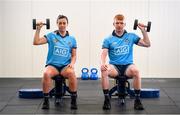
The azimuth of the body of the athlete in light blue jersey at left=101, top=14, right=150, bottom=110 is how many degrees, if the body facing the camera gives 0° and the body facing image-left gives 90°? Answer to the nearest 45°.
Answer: approximately 0°

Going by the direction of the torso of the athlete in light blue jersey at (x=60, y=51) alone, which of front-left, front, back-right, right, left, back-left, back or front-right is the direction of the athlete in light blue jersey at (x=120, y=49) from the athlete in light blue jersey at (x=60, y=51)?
left

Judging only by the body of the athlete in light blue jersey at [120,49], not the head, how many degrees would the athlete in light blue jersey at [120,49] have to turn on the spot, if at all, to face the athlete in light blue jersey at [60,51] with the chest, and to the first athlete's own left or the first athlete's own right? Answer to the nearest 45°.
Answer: approximately 90° to the first athlete's own right

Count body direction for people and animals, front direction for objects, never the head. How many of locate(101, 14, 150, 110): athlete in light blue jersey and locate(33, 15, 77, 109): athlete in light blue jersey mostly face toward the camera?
2

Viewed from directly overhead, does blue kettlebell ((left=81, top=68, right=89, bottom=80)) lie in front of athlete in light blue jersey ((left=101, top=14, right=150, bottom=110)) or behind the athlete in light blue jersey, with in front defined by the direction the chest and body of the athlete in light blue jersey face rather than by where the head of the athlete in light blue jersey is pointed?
behind

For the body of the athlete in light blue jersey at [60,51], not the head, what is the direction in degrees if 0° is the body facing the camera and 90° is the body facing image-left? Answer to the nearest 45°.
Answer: approximately 0°
